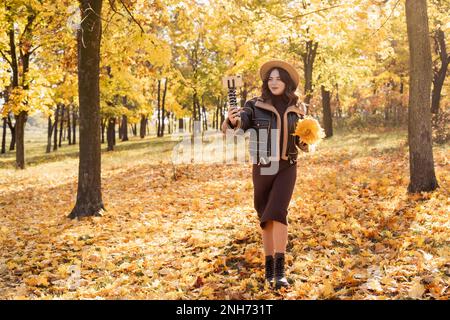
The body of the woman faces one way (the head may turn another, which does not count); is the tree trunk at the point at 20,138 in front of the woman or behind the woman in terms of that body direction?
behind

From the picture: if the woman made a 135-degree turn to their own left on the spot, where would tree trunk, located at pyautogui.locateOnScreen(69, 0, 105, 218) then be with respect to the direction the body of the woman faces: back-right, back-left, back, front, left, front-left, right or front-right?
left

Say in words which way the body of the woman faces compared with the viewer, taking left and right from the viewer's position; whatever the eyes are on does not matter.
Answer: facing the viewer

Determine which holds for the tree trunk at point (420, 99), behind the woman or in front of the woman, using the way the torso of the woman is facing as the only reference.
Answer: behind

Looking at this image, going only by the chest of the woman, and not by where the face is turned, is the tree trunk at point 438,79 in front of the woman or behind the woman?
behind

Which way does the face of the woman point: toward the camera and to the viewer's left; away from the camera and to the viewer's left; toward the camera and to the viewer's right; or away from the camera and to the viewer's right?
toward the camera and to the viewer's left

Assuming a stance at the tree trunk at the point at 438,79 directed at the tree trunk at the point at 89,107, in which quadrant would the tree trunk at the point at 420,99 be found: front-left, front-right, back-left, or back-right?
front-left
